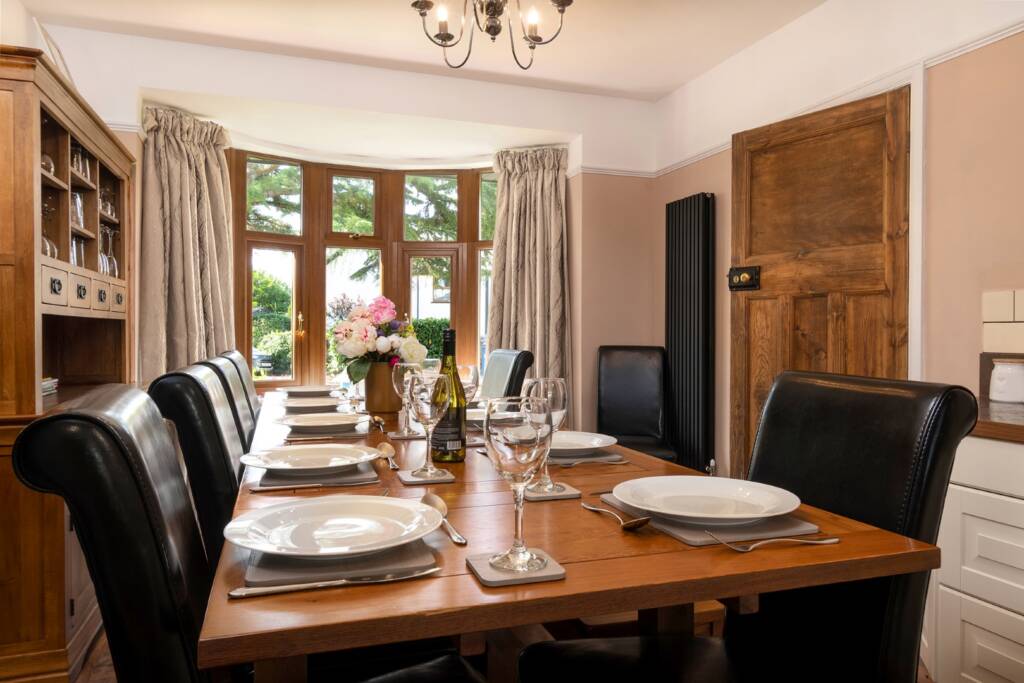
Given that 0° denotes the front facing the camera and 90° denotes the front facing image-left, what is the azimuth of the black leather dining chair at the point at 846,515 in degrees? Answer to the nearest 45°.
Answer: approximately 45°

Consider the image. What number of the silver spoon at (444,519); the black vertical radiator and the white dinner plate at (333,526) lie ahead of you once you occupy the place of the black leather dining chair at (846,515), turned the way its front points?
2

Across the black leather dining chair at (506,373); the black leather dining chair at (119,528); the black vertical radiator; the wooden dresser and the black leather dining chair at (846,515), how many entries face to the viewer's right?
2

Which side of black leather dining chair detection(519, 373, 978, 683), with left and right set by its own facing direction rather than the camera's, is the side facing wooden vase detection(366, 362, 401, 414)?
right

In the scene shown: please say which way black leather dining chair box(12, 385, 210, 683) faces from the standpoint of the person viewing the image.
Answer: facing to the right of the viewer

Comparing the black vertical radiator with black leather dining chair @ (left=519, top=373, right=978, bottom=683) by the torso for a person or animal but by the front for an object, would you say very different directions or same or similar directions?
same or similar directions

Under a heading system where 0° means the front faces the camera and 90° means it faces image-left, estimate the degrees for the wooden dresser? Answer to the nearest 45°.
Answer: approximately 270°

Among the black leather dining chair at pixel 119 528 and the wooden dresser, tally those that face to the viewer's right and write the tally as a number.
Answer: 2

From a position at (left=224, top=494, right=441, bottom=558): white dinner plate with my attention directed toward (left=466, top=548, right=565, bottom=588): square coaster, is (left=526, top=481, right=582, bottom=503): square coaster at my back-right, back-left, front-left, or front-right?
front-left

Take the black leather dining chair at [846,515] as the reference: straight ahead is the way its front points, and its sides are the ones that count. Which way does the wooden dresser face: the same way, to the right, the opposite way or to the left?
the opposite way

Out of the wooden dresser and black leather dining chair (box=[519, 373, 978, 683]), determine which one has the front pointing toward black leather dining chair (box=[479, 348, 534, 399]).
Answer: the wooden dresser

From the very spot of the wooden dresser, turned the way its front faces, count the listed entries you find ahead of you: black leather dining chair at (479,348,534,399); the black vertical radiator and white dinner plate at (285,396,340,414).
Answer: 3

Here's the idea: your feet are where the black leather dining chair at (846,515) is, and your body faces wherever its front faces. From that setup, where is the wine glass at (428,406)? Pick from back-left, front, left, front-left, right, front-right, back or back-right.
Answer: front-right

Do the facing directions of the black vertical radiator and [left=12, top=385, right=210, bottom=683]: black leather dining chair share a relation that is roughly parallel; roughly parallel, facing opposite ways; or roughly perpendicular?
roughly parallel, facing opposite ways
